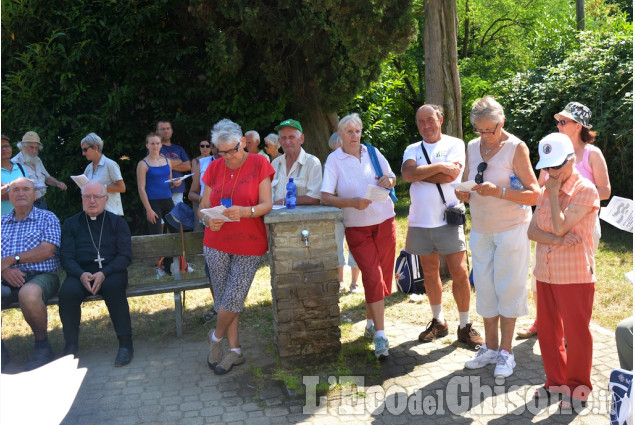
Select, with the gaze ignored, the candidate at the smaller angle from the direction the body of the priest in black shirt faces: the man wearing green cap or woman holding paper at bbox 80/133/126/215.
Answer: the man wearing green cap

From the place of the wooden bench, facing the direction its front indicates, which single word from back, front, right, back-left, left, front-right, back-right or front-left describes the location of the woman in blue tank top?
back

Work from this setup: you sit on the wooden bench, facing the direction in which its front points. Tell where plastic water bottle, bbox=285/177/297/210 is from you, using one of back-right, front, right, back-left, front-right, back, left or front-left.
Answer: front-left

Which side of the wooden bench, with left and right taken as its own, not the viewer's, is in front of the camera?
front

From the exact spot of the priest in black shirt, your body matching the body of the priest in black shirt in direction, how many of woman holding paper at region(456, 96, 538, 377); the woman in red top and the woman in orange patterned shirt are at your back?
0

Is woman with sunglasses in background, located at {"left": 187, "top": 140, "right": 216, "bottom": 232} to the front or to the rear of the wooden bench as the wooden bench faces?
to the rear

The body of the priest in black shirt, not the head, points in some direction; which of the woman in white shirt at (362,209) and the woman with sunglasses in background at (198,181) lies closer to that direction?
the woman in white shirt

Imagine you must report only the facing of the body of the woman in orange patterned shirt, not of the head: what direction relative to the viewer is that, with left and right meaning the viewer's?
facing the viewer and to the left of the viewer

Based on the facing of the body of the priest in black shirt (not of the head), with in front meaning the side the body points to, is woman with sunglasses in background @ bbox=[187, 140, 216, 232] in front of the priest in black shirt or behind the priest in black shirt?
behind

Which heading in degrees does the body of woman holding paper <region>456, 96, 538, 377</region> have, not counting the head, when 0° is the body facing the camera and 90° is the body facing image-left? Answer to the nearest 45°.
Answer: approximately 45°

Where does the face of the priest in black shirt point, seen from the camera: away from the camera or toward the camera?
toward the camera

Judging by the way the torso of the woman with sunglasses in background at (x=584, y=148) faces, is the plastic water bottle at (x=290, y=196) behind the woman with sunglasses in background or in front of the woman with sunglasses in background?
in front

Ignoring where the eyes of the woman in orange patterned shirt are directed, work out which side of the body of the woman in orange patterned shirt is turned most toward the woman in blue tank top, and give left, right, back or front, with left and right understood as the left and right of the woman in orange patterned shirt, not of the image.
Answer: right

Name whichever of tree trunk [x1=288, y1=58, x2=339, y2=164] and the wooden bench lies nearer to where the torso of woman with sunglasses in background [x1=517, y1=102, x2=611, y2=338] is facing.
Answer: the wooden bench

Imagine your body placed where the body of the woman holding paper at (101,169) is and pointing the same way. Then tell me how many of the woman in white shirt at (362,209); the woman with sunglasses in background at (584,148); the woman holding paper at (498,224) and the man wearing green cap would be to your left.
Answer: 4

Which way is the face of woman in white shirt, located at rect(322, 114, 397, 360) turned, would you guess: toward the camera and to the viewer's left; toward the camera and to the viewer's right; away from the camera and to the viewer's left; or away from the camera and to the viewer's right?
toward the camera and to the viewer's right

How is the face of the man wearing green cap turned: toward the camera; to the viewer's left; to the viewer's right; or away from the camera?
toward the camera
